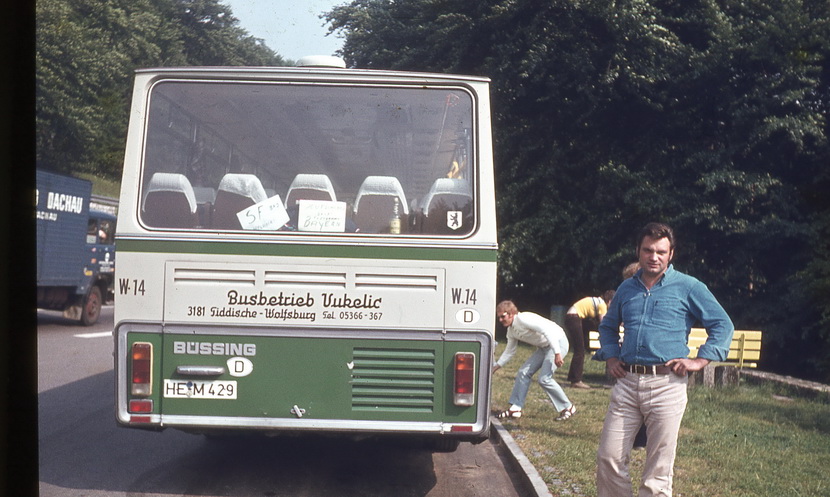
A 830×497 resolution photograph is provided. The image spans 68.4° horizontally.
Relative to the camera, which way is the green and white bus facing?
away from the camera

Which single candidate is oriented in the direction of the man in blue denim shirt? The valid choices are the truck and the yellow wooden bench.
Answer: the yellow wooden bench

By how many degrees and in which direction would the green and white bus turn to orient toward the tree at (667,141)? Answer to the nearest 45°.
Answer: approximately 45° to its right

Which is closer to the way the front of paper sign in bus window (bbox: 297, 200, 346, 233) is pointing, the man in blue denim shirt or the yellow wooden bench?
the man in blue denim shirt

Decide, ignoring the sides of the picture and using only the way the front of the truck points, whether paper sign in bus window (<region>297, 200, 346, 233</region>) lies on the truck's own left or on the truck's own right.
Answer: on the truck's own right

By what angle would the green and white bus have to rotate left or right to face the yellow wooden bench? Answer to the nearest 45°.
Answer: approximately 45° to its right

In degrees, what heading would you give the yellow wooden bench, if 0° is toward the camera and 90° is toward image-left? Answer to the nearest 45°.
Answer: approximately 0°

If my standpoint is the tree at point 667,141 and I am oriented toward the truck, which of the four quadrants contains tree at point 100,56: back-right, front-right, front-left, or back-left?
front-right

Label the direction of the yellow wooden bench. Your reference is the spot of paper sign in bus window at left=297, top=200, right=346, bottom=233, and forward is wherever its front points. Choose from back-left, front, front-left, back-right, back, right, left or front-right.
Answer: back-left

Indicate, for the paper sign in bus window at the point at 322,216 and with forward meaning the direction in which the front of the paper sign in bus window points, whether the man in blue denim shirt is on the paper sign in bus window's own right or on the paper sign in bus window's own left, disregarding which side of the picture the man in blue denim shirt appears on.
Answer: on the paper sign in bus window's own left

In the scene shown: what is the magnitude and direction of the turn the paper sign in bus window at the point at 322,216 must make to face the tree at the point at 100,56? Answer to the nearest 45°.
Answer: approximately 180°

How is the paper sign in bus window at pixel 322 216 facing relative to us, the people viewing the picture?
facing the viewer

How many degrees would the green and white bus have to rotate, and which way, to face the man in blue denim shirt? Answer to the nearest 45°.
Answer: approximately 135° to its right

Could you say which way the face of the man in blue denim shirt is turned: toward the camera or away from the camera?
toward the camera
